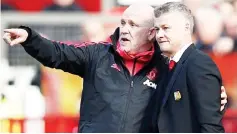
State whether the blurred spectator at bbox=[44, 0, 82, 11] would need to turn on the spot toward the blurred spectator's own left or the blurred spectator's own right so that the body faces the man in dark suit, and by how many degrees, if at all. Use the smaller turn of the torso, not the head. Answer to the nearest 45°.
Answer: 0° — they already face them

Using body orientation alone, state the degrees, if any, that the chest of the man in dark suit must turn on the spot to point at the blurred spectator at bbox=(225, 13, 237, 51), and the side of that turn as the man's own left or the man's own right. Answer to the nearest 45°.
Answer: approximately 135° to the man's own right

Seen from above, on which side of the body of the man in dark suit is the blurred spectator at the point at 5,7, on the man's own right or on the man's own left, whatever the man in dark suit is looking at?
on the man's own right

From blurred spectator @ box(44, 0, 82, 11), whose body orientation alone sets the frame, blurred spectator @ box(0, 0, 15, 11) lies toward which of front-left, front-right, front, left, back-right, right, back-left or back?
right

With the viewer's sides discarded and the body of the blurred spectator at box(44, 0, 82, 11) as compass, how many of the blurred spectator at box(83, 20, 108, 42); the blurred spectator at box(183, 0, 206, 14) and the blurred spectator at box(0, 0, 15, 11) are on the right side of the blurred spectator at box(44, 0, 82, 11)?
1

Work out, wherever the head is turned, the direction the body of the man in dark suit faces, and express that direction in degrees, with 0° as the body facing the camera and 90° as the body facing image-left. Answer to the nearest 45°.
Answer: approximately 45°

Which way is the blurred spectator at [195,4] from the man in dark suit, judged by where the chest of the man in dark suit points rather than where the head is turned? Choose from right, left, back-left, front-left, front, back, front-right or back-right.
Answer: back-right

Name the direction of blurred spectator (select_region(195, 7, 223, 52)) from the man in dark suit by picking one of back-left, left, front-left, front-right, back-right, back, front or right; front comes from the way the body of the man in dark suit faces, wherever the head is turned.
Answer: back-right

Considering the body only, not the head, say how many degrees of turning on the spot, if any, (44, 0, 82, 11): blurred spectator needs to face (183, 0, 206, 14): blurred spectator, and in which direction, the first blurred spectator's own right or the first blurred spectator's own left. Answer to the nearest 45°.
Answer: approximately 90° to the first blurred spectator's own left
